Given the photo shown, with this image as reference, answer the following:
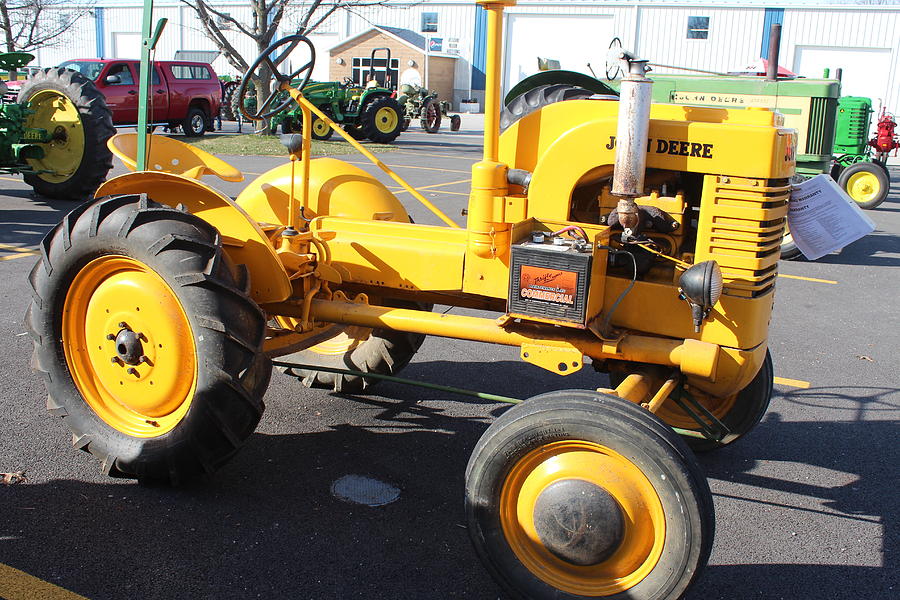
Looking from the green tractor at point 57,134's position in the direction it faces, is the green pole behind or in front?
behind

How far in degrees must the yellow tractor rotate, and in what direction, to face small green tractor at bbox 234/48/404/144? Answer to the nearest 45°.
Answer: approximately 135° to its left

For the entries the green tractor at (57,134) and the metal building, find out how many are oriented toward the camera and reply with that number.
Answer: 1

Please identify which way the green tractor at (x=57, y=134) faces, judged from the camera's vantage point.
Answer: facing away from the viewer and to the left of the viewer

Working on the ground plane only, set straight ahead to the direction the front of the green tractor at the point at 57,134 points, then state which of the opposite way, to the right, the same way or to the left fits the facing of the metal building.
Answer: to the left

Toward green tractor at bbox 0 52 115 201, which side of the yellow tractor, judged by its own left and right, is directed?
back

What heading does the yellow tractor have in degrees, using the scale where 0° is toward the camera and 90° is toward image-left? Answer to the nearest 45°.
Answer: approximately 315°

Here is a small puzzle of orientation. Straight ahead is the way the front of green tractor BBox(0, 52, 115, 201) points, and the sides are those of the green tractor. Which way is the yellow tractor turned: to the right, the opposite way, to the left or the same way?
the opposite way
